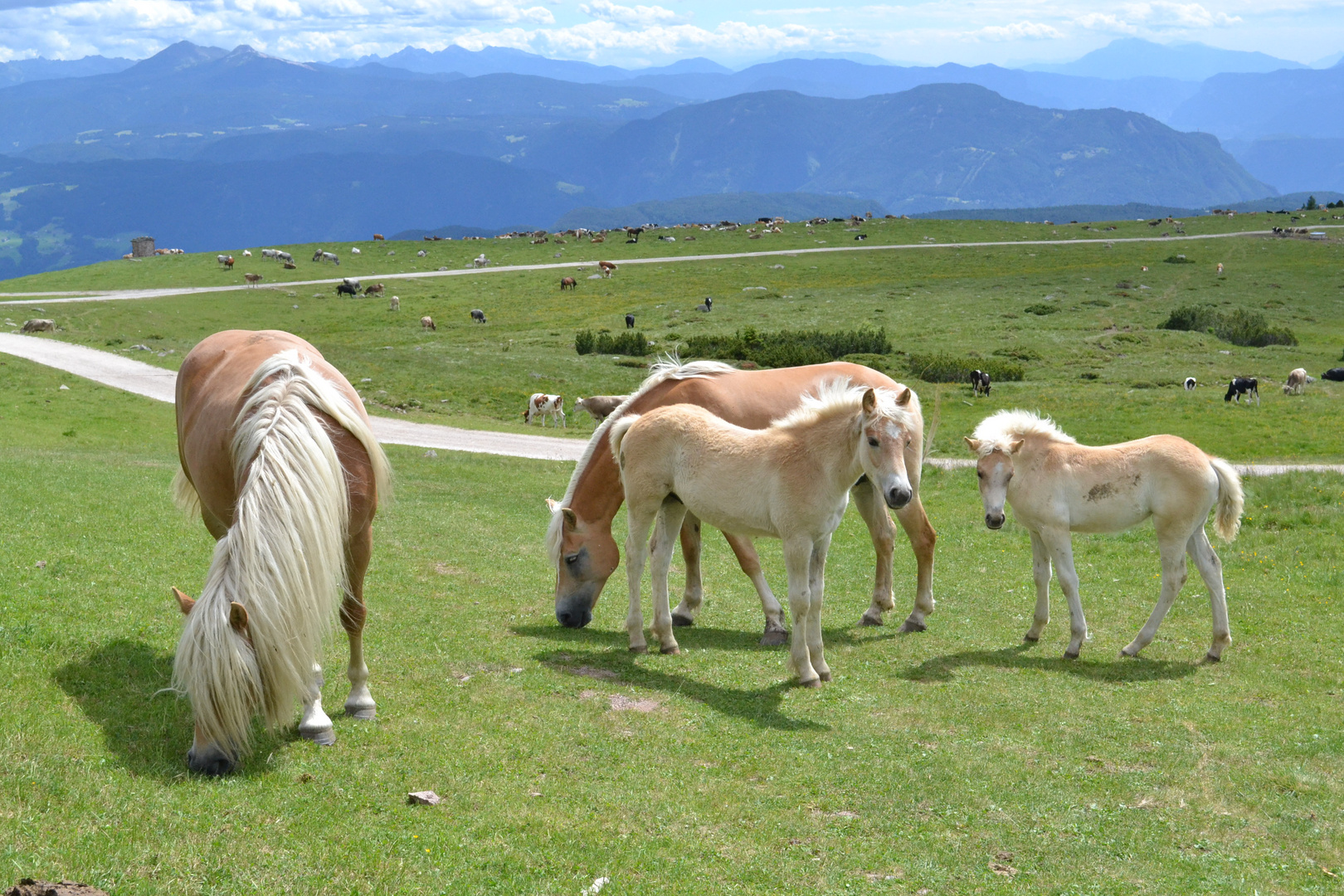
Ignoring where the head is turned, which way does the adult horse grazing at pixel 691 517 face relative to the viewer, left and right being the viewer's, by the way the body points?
facing to the left of the viewer

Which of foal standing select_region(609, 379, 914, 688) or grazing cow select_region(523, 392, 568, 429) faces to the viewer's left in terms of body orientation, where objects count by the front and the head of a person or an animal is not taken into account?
the grazing cow

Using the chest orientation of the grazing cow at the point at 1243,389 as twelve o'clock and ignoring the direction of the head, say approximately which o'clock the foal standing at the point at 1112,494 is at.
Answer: The foal standing is roughly at 9 o'clock from the grazing cow.

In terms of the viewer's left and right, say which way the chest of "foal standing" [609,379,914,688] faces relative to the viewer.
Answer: facing the viewer and to the right of the viewer

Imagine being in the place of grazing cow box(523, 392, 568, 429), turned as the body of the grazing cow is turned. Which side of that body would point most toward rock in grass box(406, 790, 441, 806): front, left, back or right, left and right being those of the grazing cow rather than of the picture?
left

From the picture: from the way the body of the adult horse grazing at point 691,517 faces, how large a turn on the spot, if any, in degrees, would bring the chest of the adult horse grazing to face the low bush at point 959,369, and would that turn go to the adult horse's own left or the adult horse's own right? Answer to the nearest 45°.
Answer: approximately 90° to the adult horse's own right

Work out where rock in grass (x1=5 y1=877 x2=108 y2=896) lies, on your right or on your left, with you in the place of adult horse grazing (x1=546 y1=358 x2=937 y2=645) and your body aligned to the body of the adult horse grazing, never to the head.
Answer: on your left

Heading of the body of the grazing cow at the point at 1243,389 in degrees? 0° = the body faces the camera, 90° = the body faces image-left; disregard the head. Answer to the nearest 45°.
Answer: approximately 90°

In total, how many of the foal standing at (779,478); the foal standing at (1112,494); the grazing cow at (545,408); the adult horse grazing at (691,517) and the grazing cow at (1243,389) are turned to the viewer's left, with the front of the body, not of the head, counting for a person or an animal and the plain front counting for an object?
4

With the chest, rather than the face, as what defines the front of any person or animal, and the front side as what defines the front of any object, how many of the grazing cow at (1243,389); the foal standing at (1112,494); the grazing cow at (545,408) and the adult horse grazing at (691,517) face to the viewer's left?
4

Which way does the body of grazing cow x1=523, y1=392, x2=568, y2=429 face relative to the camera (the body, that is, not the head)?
to the viewer's left

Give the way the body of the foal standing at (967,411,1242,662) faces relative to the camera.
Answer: to the viewer's left

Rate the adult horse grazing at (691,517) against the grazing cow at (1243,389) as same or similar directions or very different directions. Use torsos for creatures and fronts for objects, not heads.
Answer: same or similar directions

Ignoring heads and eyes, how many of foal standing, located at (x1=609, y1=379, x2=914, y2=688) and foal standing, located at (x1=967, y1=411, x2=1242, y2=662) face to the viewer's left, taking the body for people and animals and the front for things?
1

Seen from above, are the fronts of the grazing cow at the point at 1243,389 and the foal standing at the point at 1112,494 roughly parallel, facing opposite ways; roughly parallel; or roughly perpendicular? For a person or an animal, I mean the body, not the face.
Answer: roughly parallel

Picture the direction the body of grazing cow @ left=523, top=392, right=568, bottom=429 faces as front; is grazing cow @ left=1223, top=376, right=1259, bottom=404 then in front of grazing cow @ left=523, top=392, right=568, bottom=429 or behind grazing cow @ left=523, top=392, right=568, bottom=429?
behind
